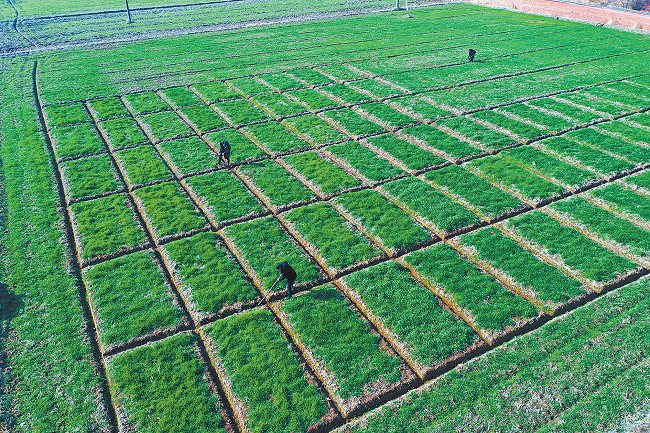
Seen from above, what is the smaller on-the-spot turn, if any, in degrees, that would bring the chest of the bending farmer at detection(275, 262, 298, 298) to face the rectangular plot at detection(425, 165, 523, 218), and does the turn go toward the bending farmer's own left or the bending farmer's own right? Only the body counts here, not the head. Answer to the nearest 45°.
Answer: approximately 135° to the bending farmer's own right

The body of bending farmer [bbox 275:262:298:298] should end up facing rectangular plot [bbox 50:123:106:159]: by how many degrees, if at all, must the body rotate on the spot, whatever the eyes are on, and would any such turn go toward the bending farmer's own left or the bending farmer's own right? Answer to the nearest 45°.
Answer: approximately 45° to the bending farmer's own right

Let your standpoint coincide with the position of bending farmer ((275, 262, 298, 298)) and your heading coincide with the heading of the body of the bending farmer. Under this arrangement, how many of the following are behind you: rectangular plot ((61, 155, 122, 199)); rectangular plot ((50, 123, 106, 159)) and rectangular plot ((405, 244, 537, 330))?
1

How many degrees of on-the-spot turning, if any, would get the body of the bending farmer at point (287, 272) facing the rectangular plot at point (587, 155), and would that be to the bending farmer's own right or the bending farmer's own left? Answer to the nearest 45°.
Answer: approximately 135° to the bending farmer's own right

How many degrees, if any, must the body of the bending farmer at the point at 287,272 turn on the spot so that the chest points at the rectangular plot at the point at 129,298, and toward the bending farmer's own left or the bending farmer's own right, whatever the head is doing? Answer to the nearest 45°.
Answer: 0° — they already face it

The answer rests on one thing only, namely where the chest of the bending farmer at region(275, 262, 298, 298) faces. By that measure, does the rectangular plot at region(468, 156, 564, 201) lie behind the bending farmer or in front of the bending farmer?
behind

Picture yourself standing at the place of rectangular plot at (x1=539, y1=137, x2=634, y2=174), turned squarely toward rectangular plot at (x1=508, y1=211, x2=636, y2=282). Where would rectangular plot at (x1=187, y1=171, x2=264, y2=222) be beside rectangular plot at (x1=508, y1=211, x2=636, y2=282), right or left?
right

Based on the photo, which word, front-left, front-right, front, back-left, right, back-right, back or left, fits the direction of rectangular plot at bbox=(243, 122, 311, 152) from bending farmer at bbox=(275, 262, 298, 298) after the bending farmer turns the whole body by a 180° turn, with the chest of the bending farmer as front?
left

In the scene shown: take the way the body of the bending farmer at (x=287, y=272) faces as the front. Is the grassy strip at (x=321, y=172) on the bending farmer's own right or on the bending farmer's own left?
on the bending farmer's own right

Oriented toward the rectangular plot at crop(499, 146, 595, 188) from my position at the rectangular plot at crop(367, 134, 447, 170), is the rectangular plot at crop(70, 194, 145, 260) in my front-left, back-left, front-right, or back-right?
back-right

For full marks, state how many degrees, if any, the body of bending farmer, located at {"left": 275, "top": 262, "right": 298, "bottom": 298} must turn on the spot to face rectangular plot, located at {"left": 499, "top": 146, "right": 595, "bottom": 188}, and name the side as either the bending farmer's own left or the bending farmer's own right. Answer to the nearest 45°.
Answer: approximately 135° to the bending farmer's own right

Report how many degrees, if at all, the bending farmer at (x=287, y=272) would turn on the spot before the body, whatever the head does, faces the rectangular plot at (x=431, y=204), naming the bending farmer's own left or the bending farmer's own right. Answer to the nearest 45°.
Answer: approximately 135° to the bending farmer's own right

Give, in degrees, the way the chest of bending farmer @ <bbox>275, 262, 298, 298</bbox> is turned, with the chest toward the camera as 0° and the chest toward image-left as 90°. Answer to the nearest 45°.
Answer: approximately 90°

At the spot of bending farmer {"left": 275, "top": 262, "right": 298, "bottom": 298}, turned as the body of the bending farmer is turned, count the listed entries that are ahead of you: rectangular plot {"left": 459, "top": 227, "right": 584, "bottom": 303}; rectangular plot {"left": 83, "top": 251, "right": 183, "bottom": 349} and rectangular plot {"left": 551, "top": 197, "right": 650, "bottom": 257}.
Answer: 1

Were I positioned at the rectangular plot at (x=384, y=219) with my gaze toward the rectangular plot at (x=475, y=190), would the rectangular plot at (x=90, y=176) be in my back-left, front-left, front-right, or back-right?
back-left

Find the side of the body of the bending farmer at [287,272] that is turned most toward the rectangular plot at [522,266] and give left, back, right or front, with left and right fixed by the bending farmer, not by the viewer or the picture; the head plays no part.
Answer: back

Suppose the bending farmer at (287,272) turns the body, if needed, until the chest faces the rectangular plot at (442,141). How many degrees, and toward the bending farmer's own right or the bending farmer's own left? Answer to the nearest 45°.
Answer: approximately 135° to the bending farmer's own right
